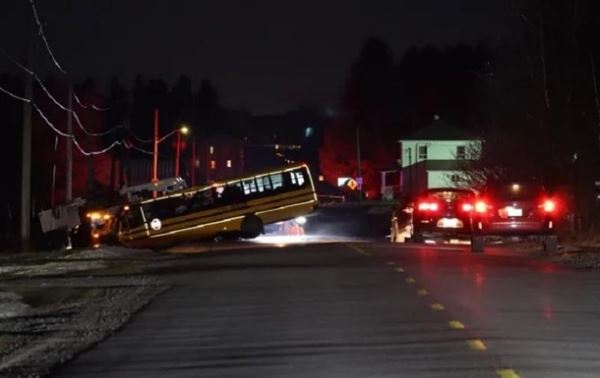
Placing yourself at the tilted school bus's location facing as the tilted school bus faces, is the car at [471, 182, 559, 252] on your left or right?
on your left

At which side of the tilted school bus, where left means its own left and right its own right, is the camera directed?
left

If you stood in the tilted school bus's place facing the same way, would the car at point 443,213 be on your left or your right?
on your left

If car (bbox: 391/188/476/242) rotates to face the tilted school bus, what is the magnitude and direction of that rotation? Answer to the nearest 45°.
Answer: approximately 45° to its left

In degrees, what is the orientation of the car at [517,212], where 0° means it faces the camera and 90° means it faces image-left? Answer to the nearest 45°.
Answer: approximately 180°

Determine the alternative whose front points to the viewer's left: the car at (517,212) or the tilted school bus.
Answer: the tilted school bus

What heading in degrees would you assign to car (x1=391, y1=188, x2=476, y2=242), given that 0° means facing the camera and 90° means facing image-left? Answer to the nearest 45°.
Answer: approximately 180°

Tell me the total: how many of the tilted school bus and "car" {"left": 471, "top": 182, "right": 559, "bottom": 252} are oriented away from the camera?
1

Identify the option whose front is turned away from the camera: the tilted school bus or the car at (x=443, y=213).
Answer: the car

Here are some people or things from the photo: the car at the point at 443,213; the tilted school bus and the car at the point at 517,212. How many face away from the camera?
2

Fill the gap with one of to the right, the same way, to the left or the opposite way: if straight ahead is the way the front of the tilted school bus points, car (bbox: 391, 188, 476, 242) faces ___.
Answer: to the right
